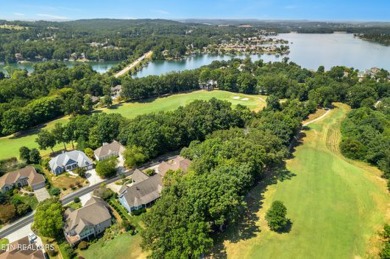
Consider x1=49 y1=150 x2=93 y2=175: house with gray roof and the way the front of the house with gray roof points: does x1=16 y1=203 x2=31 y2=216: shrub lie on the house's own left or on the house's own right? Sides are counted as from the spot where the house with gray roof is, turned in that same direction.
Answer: on the house's own right

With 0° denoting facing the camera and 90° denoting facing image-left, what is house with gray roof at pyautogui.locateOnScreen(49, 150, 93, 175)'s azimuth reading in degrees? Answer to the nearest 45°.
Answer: approximately 315°

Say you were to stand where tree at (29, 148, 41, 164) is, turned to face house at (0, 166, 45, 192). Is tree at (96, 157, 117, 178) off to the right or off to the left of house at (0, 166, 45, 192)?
left

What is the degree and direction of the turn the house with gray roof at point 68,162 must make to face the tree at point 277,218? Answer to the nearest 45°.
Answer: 0° — it already faces it

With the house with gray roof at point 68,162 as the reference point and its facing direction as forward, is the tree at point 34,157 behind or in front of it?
behind

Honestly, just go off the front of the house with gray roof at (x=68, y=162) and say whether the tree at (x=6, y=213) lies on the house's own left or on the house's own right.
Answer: on the house's own right

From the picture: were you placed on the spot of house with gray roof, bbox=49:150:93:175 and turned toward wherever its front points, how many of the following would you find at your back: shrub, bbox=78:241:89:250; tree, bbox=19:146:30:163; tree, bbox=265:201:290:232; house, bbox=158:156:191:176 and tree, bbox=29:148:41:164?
2

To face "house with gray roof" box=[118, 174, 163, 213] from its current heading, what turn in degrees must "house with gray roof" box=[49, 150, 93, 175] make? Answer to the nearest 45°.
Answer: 0° — it already faces it
